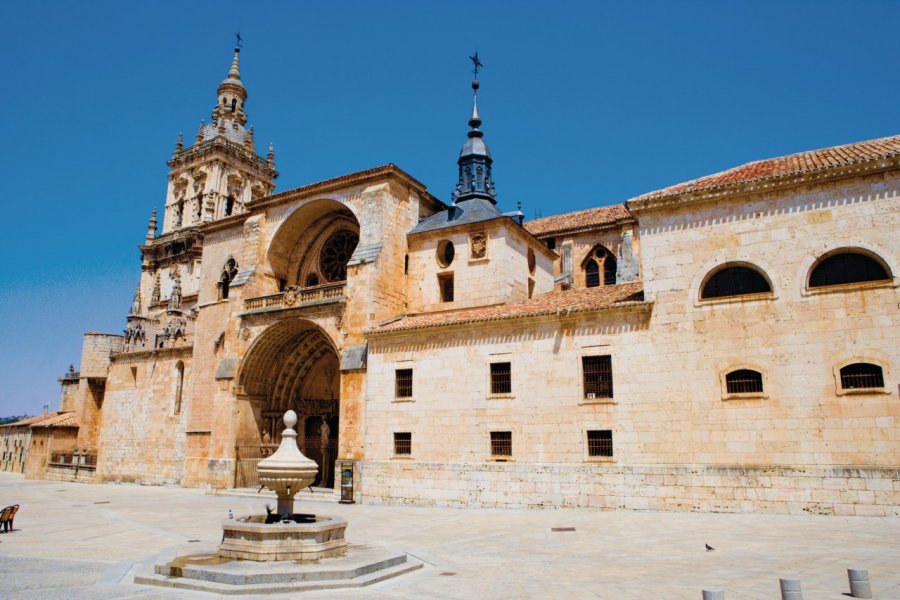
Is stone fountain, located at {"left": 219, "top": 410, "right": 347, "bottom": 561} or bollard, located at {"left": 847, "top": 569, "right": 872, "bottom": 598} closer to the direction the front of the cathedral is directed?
the stone fountain

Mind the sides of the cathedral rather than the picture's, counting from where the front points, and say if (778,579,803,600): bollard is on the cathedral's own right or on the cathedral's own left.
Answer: on the cathedral's own left

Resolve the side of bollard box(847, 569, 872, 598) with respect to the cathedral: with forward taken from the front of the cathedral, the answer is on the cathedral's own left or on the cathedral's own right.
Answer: on the cathedral's own left

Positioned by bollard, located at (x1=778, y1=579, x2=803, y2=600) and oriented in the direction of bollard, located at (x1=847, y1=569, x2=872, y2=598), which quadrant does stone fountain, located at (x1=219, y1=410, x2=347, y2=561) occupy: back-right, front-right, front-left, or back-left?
back-left

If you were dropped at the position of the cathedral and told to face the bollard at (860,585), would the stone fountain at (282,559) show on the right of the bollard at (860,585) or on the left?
right

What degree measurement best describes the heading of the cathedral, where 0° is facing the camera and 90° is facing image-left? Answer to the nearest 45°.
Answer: approximately 45°

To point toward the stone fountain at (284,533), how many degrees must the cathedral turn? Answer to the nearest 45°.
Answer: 0° — it already faces it
